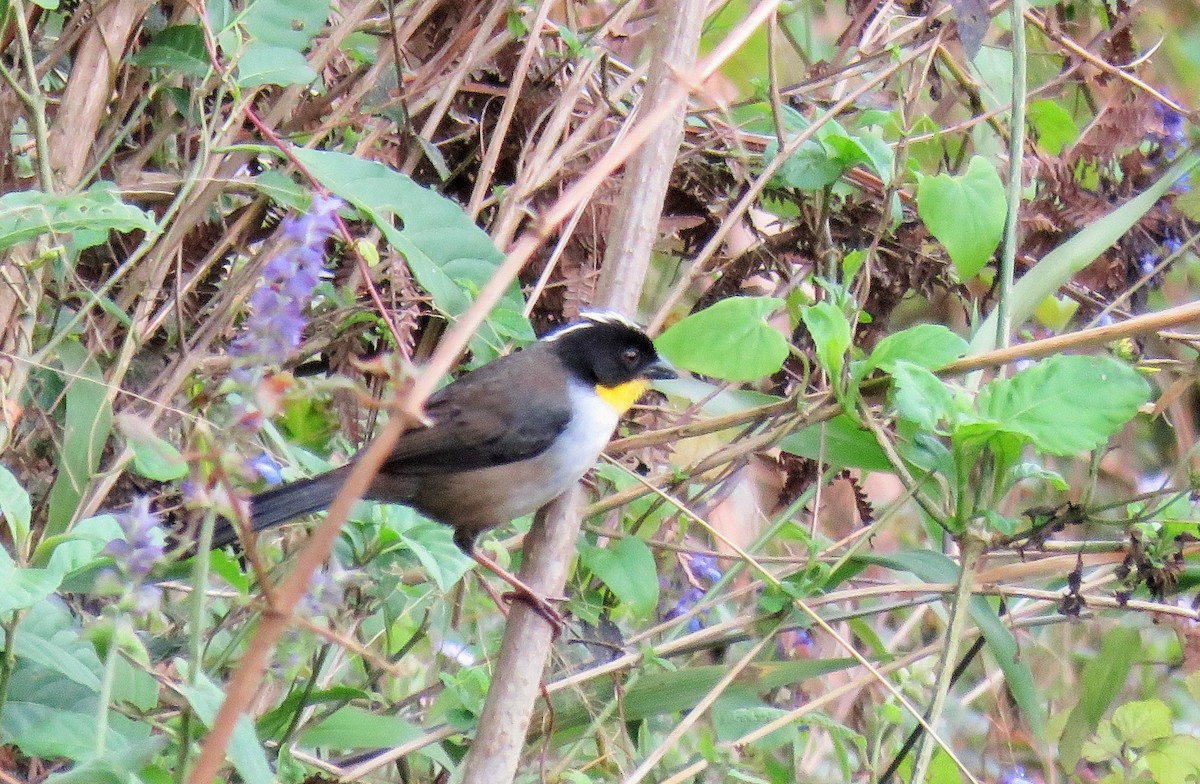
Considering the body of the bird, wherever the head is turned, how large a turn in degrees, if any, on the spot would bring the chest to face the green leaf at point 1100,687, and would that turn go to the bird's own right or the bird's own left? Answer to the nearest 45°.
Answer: approximately 45° to the bird's own right

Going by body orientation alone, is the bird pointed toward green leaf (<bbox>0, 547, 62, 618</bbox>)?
no

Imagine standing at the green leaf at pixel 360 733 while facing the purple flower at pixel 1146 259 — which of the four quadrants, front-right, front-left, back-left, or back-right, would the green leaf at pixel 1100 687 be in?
front-right

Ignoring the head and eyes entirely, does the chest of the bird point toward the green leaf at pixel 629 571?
no

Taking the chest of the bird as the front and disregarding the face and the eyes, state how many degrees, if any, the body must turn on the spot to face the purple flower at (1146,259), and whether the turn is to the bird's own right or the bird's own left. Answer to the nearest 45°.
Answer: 0° — it already faces it

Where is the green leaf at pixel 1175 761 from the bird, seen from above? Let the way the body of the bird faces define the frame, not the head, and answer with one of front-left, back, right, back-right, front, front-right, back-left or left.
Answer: front-right

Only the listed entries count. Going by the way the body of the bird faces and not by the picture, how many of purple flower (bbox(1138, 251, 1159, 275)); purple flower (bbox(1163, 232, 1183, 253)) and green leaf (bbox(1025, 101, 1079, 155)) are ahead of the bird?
3

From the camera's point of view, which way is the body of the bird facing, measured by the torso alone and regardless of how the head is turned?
to the viewer's right

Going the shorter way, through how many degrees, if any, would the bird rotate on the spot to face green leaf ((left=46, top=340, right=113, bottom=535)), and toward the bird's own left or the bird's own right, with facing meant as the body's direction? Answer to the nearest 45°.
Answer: approximately 135° to the bird's own right

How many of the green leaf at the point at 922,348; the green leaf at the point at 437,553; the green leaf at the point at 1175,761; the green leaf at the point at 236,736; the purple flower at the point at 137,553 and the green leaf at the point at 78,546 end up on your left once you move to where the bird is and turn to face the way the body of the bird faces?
0

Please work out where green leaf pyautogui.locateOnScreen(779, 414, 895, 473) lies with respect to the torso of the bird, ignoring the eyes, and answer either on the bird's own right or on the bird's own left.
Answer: on the bird's own left

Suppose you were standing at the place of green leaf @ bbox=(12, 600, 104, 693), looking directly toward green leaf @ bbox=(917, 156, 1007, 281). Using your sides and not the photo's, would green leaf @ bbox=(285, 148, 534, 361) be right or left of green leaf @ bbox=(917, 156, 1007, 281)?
left

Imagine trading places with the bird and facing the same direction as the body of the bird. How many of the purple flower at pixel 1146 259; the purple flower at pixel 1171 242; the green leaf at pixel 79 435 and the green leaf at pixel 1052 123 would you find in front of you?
3

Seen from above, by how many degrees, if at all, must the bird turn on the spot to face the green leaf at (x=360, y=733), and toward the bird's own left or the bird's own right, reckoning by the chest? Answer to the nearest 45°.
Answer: approximately 90° to the bird's own right
